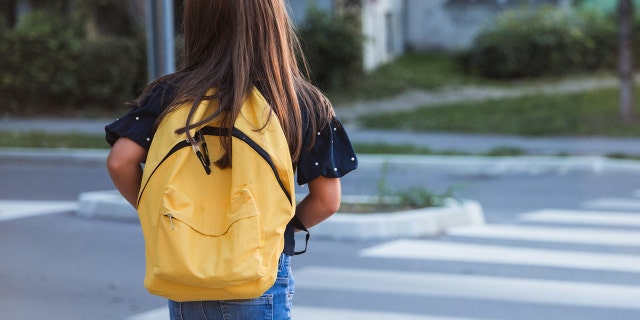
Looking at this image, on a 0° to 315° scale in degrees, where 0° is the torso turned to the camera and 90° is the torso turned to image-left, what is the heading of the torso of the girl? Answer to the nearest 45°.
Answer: approximately 180°

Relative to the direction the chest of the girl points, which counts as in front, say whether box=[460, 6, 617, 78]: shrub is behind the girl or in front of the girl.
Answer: in front

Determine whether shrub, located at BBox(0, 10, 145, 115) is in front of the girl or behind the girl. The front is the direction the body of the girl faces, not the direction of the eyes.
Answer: in front

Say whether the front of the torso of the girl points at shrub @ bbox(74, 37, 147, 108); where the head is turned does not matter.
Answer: yes

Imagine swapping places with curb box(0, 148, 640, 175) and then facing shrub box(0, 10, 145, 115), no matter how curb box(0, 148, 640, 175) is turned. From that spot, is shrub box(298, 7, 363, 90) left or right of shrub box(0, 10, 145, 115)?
right

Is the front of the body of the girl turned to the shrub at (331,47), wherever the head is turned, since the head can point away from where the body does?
yes

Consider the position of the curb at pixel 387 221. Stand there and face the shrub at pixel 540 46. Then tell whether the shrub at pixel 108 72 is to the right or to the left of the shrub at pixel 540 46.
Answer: left

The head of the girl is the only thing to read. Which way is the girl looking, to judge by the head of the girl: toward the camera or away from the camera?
away from the camera
